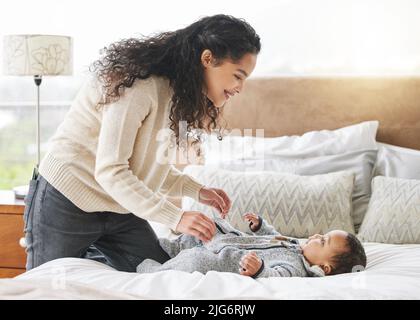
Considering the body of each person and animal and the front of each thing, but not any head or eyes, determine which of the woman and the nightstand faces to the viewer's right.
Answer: the woman

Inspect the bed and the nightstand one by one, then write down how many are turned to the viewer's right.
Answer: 0

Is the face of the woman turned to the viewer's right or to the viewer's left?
to the viewer's right

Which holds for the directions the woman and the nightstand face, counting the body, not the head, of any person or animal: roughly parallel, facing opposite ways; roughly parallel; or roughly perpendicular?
roughly perpendicular

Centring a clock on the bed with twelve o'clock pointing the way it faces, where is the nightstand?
The nightstand is roughly at 4 o'clock from the bed.

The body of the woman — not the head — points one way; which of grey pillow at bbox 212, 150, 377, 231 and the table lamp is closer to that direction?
the grey pillow

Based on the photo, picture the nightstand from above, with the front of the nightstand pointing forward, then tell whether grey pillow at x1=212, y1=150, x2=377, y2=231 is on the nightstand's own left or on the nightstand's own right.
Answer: on the nightstand's own left

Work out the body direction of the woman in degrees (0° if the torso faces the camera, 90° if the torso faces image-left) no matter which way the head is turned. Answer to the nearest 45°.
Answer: approximately 270°

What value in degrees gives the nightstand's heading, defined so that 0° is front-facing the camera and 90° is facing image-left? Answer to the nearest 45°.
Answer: approximately 0°

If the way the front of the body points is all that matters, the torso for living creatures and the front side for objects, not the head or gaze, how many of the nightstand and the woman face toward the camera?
1

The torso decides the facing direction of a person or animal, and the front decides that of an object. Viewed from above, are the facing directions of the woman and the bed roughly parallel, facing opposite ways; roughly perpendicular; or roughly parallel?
roughly perpendicular

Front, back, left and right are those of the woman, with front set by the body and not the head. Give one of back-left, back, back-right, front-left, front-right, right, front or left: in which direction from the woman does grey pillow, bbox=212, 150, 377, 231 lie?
front-left
